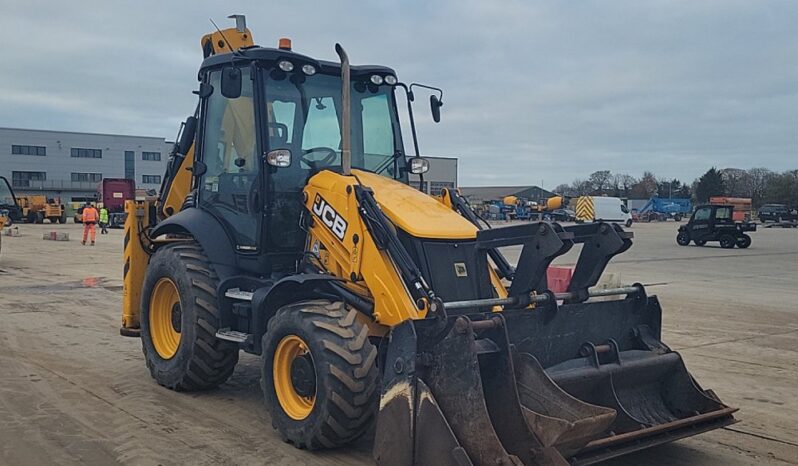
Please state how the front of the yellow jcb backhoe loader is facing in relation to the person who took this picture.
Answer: facing the viewer and to the right of the viewer

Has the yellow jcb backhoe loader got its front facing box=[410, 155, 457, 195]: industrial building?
no
